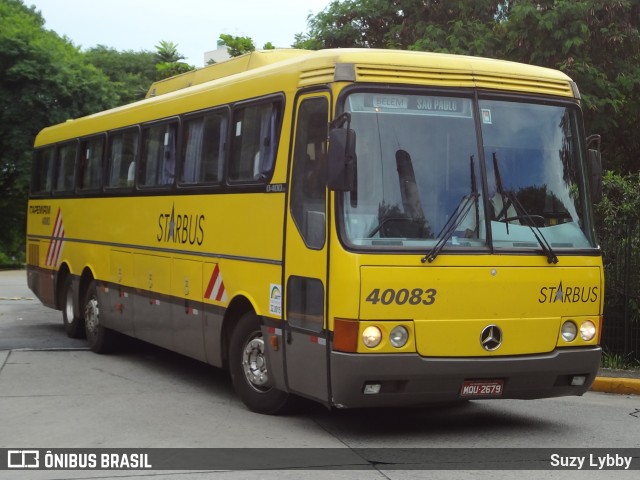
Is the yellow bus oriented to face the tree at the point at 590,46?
no

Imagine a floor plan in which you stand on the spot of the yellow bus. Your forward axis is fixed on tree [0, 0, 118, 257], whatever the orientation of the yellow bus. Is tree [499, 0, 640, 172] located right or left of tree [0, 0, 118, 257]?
right

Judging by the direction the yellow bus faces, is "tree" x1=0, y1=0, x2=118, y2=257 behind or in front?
behind
